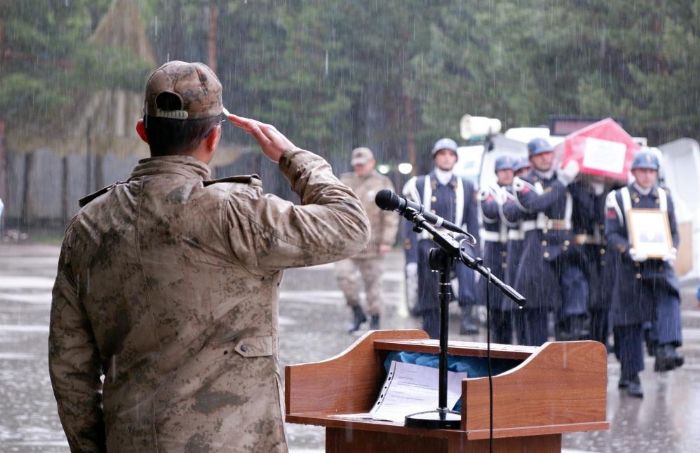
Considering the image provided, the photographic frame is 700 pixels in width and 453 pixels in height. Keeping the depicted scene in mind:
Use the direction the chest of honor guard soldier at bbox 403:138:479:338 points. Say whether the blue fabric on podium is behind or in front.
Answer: in front

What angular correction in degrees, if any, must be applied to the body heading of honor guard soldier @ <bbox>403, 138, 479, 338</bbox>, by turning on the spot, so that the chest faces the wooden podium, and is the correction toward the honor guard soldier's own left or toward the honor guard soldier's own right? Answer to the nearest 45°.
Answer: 0° — they already face it

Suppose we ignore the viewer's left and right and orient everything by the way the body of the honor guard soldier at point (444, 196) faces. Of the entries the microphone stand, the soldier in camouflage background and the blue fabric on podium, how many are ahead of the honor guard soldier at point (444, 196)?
2

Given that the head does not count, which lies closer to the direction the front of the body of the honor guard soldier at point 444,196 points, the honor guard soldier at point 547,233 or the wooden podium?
the wooden podium

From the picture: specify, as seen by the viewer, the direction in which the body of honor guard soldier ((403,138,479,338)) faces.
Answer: toward the camera

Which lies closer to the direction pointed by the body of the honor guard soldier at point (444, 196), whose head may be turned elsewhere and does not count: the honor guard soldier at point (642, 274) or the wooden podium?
the wooden podium

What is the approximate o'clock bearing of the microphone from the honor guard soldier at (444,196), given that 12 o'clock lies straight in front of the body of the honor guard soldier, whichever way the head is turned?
The microphone is roughly at 12 o'clock from the honor guard soldier.

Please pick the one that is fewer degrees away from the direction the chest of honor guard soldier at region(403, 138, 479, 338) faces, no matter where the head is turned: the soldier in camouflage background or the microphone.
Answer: the microphone
